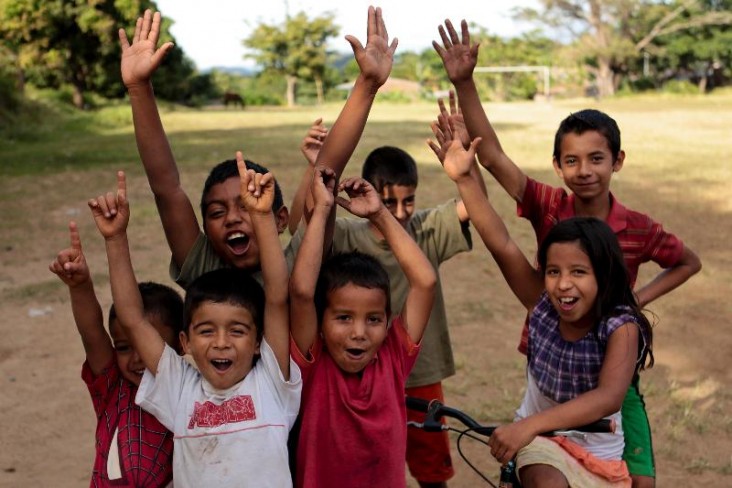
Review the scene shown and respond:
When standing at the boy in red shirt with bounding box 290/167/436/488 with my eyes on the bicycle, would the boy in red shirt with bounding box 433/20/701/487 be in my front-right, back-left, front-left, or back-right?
front-left

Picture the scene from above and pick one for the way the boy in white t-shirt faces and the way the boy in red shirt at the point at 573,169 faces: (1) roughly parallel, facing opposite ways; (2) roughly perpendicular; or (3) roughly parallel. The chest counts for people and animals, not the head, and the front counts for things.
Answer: roughly parallel

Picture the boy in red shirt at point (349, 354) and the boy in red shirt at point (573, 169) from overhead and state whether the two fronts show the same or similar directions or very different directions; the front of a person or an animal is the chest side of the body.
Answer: same or similar directions

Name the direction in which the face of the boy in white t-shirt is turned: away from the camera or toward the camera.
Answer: toward the camera

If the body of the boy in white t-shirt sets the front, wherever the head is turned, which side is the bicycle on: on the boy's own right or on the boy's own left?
on the boy's own left

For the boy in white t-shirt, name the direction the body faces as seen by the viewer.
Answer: toward the camera

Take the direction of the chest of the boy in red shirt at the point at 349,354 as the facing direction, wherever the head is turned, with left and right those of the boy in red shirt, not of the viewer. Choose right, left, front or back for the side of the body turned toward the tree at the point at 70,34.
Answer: back

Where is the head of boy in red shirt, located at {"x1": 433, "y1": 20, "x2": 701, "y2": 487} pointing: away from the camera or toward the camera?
toward the camera

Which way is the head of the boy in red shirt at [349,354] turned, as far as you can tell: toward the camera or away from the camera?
toward the camera

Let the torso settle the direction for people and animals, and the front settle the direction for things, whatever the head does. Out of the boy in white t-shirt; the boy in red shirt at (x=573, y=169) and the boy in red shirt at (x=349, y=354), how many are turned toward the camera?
3

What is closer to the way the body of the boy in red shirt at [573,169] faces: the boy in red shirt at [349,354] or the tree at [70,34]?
the boy in red shirt
